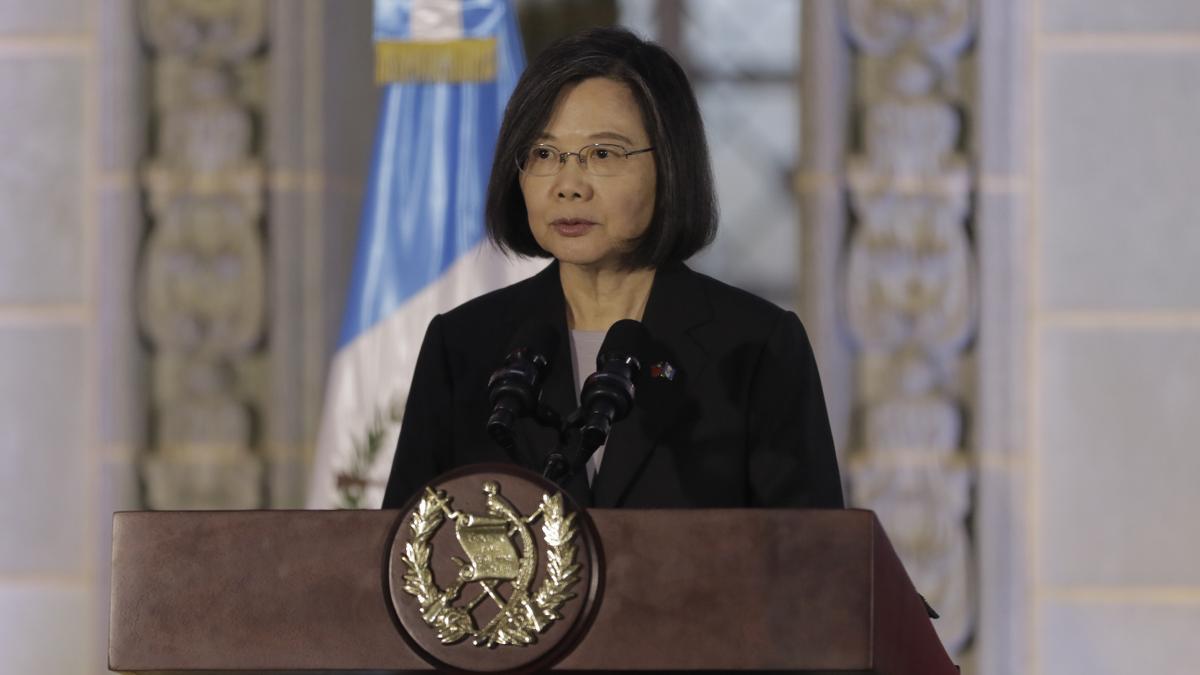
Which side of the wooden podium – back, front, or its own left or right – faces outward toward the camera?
front

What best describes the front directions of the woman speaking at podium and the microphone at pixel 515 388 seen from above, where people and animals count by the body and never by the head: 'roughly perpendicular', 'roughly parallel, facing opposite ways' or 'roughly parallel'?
roughly parallel, facing opposite ways

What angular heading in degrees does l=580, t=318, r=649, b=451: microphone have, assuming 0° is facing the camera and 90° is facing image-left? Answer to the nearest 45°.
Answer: approximately 225°

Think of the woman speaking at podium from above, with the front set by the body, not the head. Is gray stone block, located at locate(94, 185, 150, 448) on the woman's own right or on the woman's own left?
on the woman's own right

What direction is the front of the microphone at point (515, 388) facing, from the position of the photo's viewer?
facing away from the viewer and to the right of the viewer

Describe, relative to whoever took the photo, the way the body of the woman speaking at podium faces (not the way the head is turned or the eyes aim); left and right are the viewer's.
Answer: facing the viewer and to the left of the viewer

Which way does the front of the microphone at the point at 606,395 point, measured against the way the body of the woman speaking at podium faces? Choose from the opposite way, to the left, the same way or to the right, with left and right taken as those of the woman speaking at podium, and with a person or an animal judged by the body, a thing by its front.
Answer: the opposite way
